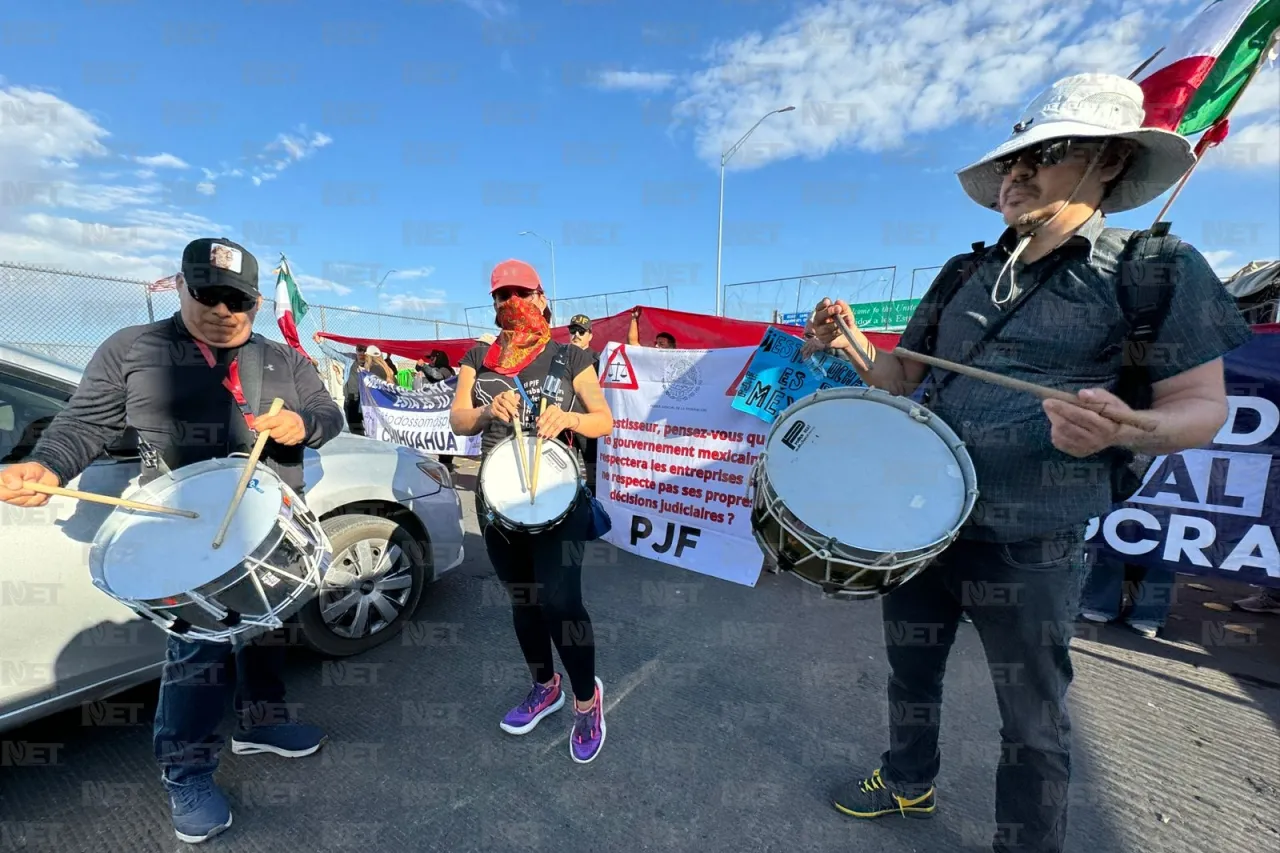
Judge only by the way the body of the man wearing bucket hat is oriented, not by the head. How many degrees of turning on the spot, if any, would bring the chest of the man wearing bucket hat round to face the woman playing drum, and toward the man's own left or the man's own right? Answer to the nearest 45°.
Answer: approximately 45° to the man's own right

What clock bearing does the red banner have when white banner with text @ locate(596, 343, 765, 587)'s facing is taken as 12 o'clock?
The red banner is roughly at 6 o'clock from the white banner with text.

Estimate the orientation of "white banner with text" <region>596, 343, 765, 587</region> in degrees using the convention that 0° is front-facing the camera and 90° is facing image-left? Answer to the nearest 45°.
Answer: approximately 0°

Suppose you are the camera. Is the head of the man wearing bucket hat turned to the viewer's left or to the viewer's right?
to the viewer's left

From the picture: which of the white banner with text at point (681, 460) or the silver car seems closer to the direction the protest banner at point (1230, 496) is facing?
the silver car

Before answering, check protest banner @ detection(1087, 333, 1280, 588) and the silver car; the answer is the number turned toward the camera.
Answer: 1

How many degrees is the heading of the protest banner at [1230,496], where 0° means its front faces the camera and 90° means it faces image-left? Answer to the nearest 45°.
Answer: approximately 0°

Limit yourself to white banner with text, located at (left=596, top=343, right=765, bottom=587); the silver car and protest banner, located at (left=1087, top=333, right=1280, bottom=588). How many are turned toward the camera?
2

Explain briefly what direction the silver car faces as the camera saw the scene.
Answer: facing away from the viewer and to the right of the viewer

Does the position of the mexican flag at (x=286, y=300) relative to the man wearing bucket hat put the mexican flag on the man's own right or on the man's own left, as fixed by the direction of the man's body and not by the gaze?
on the man's own right
